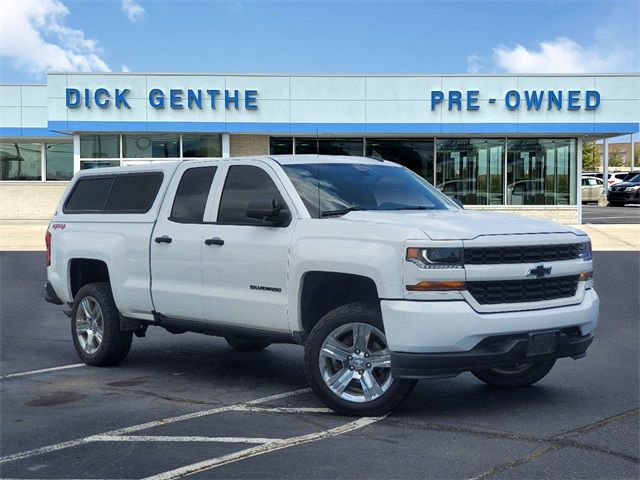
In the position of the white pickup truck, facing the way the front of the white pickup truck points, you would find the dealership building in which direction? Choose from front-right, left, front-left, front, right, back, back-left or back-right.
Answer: back-left

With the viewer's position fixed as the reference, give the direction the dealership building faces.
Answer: facing the viewer

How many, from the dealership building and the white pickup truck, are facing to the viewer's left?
0

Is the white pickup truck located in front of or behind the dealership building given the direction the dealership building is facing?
in front

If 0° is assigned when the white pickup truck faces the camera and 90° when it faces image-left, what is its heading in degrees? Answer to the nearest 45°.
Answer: approximately 315°
